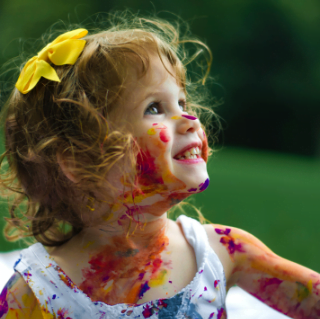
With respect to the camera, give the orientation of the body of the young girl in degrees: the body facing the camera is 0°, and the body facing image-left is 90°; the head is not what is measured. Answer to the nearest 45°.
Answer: approximately 315°
